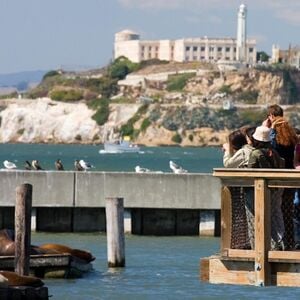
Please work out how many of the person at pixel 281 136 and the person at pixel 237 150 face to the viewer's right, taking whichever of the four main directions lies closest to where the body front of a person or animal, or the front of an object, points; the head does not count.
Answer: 0

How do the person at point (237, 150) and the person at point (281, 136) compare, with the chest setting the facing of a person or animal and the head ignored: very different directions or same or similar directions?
same or similar directions

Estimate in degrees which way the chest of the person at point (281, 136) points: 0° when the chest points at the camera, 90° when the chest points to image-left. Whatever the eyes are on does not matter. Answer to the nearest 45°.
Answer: approximately 135°

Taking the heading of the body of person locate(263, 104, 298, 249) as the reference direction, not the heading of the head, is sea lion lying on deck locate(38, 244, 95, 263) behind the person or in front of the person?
in front

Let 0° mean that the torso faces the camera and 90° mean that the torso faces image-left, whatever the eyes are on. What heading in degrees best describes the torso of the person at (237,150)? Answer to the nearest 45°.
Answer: approximately 135°
